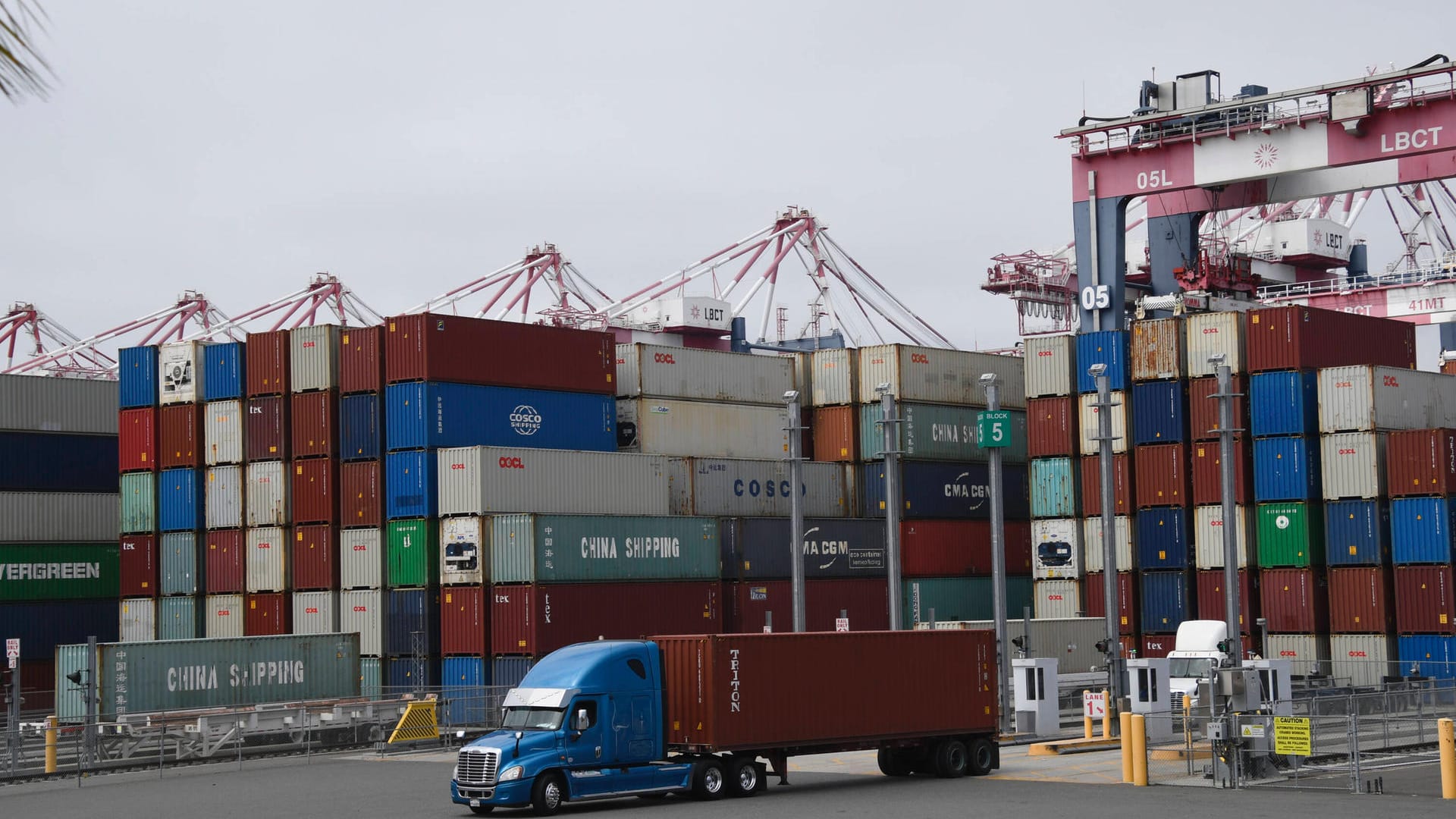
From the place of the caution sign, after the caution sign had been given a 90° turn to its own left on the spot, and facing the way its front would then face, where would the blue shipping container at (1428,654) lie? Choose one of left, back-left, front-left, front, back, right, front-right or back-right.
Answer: left

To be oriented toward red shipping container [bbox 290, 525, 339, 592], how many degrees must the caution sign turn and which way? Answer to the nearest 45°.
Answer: approximately 135° to its right

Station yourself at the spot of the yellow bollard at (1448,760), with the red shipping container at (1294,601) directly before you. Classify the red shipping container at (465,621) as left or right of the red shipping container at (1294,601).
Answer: left

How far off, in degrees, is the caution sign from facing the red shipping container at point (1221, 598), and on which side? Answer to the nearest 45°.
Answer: approximately 180°

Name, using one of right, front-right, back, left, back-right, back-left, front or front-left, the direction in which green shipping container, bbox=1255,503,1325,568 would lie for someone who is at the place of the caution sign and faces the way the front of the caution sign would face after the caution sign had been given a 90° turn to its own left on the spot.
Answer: left

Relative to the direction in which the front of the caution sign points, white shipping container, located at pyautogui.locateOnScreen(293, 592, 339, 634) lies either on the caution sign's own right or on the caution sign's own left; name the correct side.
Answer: on the caution sign's own right

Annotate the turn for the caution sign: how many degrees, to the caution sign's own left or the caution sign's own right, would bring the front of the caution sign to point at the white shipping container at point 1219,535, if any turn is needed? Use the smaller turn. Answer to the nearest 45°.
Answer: approximately 180°

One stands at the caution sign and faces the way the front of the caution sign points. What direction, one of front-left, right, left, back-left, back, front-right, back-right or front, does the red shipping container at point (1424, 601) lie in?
back

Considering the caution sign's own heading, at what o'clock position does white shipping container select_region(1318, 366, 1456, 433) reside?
The white shipping container is roughly at 6 o'clock from the caution sign.

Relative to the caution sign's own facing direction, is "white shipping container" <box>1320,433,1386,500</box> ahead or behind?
behind

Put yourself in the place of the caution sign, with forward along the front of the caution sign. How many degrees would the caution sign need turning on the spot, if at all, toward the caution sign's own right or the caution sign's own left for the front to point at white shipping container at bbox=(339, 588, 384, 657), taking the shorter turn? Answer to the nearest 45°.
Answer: approximately 135° to the caution sign's own right

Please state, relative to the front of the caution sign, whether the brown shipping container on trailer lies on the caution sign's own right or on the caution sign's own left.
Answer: on the caution sign's own right

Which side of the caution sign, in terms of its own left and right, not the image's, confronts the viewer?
front
